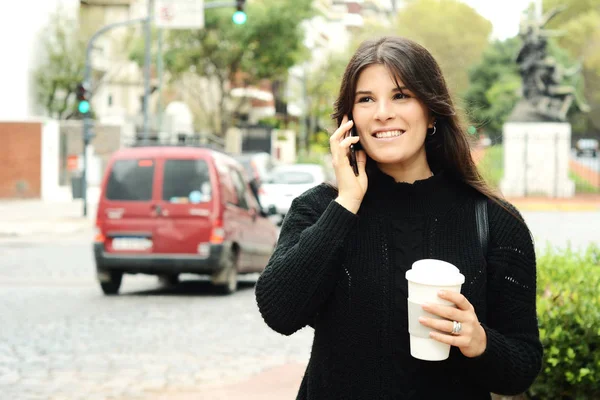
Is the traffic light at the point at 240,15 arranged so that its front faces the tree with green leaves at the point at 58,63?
no

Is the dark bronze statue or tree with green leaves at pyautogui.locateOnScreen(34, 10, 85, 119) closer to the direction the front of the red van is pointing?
the dark bronze statue

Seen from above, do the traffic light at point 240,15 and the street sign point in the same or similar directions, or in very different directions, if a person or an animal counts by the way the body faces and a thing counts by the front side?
same or similar directions

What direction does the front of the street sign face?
toward the camera

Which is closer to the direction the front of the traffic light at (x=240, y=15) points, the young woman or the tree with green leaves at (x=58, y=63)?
the young woman

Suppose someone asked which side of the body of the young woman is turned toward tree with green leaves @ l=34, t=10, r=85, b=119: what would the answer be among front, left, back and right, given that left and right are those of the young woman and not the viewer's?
back

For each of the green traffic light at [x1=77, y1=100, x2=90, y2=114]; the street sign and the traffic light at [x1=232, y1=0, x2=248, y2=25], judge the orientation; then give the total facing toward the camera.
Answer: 3

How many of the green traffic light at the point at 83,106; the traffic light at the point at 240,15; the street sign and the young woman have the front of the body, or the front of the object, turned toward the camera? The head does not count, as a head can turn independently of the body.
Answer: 4

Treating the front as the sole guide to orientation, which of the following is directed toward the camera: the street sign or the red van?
the street sign

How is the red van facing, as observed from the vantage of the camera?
facing away from the viewer and to the right of the viewer

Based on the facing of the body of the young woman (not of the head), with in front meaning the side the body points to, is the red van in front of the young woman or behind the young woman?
behind

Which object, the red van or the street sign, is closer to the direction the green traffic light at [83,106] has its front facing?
the red van

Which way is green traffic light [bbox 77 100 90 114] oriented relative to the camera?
toward the camera

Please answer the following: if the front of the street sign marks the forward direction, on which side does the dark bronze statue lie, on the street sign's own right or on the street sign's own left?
on the street sign's own left

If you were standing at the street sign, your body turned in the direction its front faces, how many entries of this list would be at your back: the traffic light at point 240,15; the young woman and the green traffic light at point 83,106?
0
